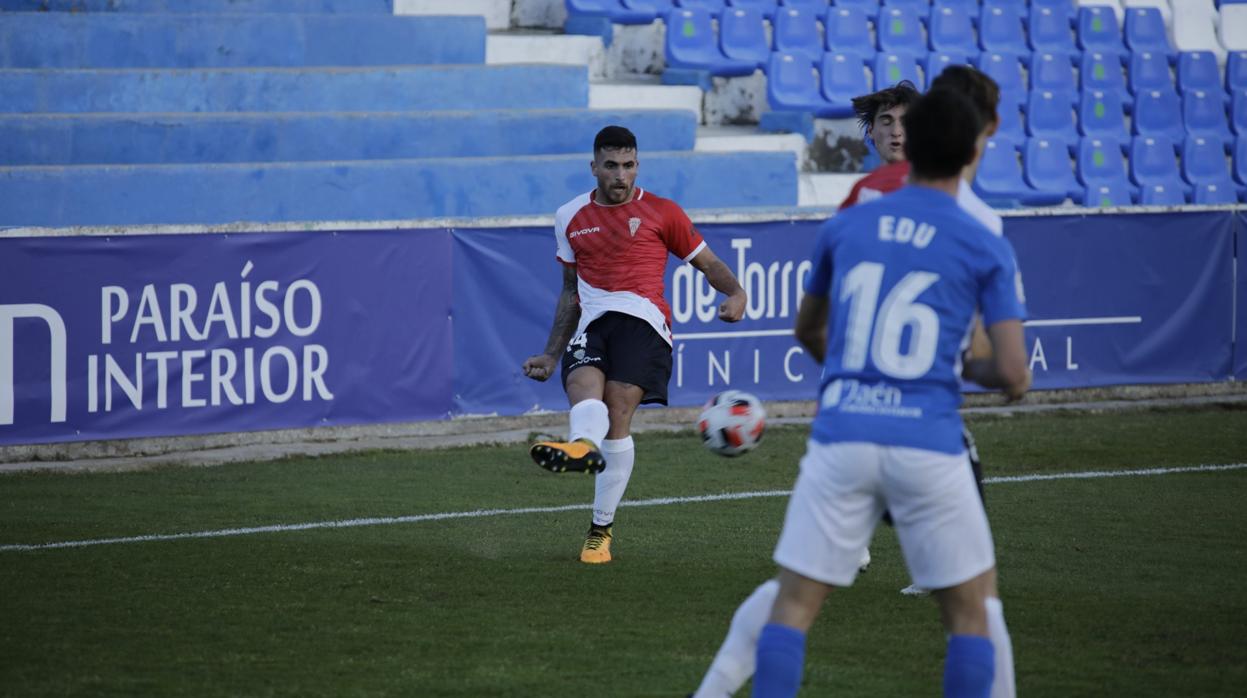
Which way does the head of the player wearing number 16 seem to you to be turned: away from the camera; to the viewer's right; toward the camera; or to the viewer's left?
away from the camera

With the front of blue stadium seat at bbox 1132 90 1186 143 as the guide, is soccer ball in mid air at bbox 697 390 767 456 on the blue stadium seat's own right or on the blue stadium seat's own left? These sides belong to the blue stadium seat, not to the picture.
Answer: on the blue stadium seat's own right

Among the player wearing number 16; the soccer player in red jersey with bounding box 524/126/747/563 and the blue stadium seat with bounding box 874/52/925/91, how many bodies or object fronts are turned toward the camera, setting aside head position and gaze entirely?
2

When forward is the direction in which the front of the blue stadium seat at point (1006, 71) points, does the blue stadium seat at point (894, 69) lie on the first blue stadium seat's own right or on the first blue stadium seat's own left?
on the first blue stadium seat's own right

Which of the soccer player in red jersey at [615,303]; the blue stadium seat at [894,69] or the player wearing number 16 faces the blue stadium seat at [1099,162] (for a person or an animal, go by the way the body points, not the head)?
the player wearing number 16

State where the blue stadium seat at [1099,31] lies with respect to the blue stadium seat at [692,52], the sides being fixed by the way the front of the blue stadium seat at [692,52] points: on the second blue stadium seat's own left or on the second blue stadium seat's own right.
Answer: on the second blue stadium seat's own left

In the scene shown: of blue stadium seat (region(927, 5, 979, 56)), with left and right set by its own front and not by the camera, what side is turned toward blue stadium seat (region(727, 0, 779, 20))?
right

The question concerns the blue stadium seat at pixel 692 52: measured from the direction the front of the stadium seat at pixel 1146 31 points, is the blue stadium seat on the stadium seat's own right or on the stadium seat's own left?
on the stadium seat's own right

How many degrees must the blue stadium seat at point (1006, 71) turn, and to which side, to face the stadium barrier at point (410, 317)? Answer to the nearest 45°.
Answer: approximately 90° to its right

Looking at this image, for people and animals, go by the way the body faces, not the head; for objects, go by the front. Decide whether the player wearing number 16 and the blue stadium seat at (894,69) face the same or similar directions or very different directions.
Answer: very different directions

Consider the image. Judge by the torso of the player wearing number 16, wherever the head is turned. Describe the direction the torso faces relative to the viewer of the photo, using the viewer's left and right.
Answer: facing away from the viewer
